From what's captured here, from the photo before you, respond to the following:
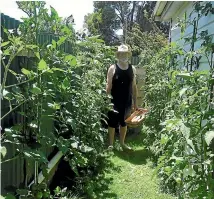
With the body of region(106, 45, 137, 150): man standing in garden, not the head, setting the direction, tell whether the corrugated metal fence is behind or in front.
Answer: in front

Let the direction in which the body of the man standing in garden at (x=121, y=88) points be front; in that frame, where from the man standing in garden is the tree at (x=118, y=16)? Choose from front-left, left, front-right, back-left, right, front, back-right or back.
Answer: back

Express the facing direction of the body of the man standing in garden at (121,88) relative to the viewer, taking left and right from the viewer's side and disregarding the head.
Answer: facing the viewer

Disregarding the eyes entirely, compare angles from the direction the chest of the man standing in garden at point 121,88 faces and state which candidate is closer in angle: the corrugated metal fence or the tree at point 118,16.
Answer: the corrugated metal fence
